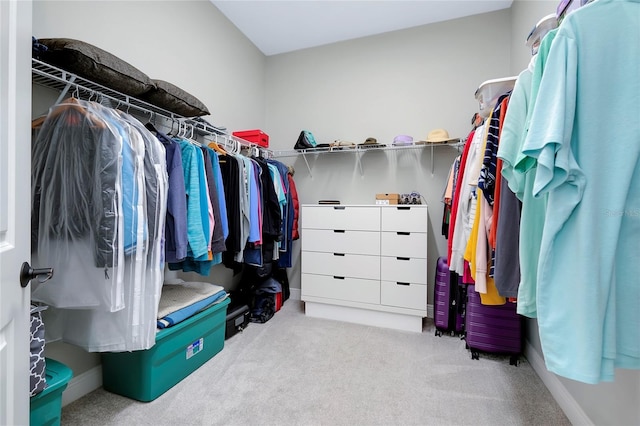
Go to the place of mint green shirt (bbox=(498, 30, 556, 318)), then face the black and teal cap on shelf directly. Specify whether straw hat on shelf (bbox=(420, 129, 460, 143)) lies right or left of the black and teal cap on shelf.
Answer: right

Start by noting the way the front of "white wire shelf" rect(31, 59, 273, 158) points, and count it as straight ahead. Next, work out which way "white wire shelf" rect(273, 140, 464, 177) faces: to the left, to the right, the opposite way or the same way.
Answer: to the right

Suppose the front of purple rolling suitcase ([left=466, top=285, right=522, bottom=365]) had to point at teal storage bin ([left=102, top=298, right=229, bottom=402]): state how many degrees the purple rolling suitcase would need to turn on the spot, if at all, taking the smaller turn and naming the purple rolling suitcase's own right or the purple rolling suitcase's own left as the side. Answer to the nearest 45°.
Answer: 0° — it already faces it

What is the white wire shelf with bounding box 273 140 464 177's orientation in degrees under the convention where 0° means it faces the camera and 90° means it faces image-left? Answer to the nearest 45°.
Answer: approximately 0°

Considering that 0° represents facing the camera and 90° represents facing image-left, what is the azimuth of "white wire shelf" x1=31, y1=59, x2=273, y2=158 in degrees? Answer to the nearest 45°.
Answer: approximately 315°

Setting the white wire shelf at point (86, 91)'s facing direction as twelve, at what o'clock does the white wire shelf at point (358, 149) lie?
the white wire shelf at point (358, 149) is roughly at 10 o'clock from the white wire shelf at point (86, 91).
